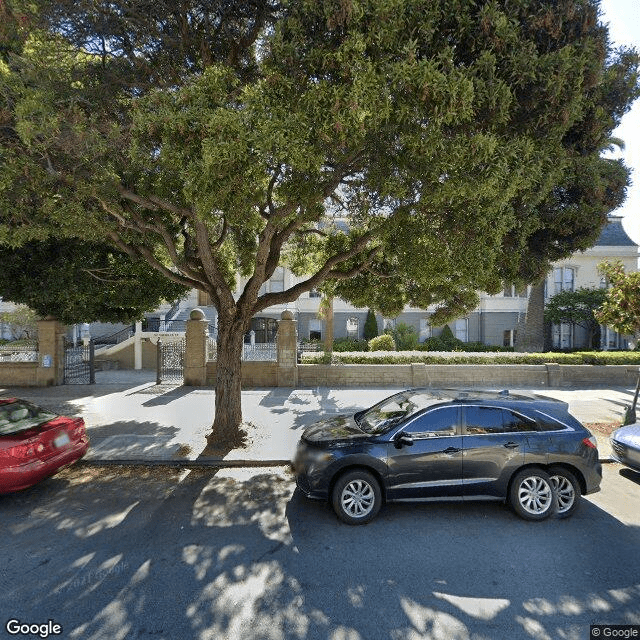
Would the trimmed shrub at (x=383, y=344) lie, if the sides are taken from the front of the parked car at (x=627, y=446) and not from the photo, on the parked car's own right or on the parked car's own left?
on the parked car's own right

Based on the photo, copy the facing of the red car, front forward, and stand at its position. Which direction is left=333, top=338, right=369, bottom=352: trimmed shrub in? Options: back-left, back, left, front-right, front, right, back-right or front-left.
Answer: right

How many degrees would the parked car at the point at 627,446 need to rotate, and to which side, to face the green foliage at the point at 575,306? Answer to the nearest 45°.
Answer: approximately 135° to its right

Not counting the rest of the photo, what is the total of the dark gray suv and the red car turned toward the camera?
0

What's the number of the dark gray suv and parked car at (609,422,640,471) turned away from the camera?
0

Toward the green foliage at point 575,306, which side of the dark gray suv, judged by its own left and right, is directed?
right

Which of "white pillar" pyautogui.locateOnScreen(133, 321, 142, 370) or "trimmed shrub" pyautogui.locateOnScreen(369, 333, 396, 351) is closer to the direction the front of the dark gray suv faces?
the white pillar

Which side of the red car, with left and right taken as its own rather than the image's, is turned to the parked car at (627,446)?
back

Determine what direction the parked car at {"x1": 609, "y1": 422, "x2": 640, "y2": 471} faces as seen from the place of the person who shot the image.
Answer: facing the viewer and to the left of the viewer

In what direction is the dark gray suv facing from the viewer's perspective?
to the viewer's left

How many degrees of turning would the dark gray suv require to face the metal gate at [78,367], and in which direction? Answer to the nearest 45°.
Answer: approximately 45° to its right

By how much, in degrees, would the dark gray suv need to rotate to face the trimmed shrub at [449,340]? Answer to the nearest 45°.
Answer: approximately 90° to its right

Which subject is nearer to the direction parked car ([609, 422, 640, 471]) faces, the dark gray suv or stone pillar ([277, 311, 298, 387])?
the dark gray suv

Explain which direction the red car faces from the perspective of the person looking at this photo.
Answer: facing away from the viewer and to the left of the viewer

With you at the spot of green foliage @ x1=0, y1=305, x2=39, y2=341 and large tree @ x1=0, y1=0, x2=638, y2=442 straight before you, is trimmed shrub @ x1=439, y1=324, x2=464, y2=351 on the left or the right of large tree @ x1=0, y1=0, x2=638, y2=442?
left
